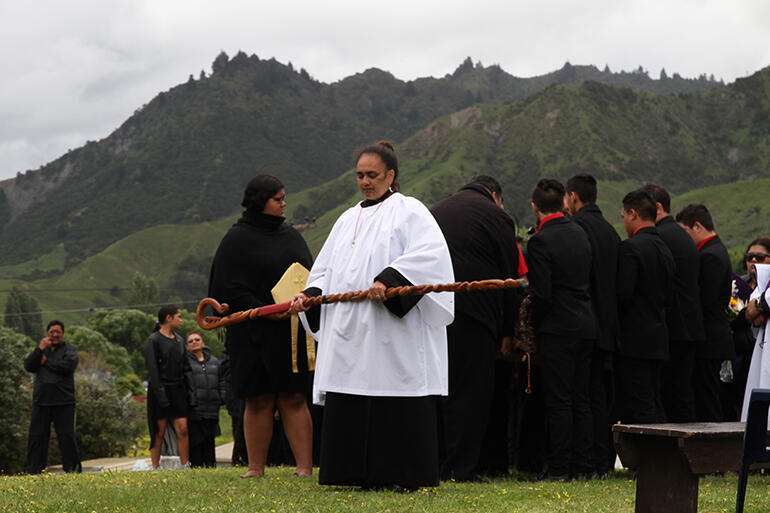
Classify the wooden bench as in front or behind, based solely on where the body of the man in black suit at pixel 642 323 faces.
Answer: behind

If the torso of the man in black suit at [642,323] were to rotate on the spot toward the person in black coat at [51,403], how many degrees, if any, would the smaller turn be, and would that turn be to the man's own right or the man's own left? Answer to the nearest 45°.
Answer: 0° — they already face them

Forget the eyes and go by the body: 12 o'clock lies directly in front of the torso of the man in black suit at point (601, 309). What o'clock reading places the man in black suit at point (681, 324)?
the man in black suit at point (681, 324) is roughly at 3 o'clock from the man in black suit at point (601, 309).

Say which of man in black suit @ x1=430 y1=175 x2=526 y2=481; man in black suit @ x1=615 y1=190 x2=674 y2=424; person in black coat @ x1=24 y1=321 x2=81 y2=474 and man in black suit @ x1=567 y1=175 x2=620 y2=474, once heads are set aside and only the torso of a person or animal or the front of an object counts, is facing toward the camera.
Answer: the person in black coat

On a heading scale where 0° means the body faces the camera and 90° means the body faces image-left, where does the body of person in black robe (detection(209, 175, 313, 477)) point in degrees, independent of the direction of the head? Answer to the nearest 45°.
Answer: approximately 315°

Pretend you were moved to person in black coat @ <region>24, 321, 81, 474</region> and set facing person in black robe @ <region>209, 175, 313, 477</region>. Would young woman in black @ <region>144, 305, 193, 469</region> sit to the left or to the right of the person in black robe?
left

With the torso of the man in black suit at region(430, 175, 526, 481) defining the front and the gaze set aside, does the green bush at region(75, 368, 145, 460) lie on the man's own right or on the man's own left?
on the man's own left

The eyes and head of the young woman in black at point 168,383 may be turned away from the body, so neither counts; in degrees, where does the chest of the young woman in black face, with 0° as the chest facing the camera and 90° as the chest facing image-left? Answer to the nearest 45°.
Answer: approximately 315°

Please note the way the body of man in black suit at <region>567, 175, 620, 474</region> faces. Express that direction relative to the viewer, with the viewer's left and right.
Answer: facing away from the viewer and to the left of the viewer
